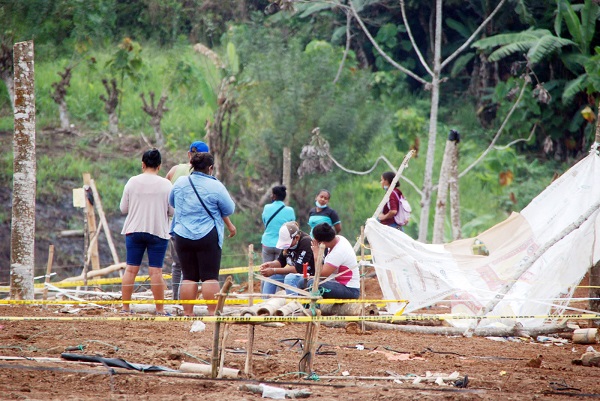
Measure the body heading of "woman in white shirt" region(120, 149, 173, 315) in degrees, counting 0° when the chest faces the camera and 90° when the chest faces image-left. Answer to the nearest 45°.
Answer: approximately 180°

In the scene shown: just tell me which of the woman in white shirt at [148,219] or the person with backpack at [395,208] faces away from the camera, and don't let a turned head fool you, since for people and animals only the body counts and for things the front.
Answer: the woman in white shirt

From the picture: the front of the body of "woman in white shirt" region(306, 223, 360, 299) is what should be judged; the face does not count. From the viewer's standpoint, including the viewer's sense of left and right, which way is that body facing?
facing to the left of the viewer

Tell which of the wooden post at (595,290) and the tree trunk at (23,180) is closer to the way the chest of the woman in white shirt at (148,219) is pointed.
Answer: the tree trunk

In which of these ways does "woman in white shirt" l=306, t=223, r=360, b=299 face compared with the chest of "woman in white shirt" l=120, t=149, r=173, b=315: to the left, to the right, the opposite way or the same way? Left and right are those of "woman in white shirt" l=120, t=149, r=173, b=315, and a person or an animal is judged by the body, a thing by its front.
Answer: to the left

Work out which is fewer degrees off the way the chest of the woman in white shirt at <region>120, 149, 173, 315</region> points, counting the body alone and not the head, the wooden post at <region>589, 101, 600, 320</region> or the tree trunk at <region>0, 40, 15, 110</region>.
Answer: the tree trunk

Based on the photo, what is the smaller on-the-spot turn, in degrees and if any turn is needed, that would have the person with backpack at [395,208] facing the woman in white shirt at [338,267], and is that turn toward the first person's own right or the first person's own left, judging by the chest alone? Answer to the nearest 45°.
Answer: approximately 90° to the first person's own left

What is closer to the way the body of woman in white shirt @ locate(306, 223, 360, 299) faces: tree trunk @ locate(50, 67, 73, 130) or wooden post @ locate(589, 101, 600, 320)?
the tree trunk

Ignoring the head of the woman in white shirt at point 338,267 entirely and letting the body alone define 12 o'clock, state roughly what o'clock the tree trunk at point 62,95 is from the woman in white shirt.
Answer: The tree trunk is roughly at 2 o'clock from the woman in white shirt.

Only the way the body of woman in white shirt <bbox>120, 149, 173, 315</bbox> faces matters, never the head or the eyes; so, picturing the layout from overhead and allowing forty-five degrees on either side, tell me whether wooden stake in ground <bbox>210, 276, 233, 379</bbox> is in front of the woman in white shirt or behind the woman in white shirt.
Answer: behind

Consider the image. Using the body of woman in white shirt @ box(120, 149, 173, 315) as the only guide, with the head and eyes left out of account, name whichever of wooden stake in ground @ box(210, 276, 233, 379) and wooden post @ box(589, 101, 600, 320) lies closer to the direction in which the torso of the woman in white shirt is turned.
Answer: the wooden post

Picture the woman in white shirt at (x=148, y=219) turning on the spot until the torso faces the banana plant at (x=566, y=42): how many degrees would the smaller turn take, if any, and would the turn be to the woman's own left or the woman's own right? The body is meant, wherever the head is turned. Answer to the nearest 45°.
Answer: approximately 45° to the woman's own right
